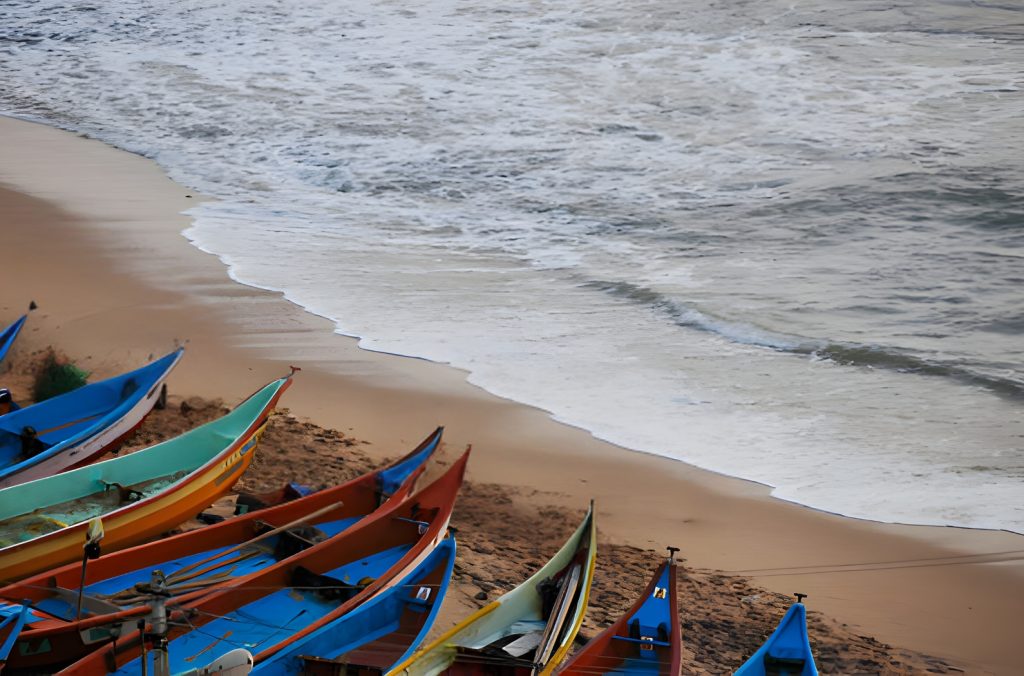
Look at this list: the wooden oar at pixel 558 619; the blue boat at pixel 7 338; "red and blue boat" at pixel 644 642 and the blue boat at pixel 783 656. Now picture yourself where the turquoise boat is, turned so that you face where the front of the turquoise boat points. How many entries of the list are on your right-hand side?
3

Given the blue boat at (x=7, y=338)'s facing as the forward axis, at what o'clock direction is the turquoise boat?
The turquoise boat is roughly at 4 o'clock from the blue boat.

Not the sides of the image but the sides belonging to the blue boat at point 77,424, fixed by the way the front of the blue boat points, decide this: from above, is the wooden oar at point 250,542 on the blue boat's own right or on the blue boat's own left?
on the blue boat's own right

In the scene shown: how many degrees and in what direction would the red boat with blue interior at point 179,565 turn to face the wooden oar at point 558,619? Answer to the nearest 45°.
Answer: approximately 90° to its right

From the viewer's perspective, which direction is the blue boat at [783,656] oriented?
away from the camera

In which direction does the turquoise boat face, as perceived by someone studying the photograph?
facing away from the viewer and to the right of the viewer

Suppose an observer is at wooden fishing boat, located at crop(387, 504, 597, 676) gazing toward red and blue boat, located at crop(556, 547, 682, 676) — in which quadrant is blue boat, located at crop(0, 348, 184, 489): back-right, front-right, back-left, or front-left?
back-left

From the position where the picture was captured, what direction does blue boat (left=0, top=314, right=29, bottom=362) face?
facing away from the viewer and to the right of the viewer

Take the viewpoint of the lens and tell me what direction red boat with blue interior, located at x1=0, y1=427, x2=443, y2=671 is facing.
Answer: facing away from the viewer and to the right of the viewer

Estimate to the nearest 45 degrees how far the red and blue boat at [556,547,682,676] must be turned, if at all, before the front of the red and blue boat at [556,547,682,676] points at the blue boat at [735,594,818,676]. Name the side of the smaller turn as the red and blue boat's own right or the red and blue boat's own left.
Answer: approximately 45° to the red and blue boat's own right

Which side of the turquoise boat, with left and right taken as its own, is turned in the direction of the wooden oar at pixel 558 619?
right

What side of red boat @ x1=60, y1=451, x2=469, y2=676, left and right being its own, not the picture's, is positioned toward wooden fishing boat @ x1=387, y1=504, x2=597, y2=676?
right
